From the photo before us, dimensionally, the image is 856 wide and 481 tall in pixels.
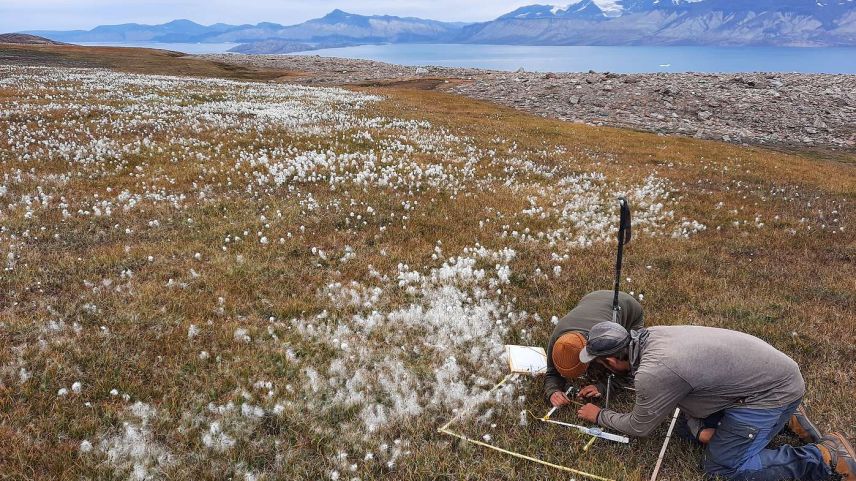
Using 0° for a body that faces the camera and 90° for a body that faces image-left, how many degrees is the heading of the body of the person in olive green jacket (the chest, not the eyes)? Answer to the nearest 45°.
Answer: approximately 45°

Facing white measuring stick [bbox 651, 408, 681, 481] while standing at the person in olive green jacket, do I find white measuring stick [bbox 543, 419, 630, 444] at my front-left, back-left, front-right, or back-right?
front-right

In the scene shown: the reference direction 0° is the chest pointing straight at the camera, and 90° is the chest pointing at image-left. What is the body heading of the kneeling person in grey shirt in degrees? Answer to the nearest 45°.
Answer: approximately 90°

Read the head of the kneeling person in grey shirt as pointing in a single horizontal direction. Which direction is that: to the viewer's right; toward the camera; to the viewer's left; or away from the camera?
to the viewer's left

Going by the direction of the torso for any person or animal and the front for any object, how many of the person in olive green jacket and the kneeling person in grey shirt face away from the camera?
0
